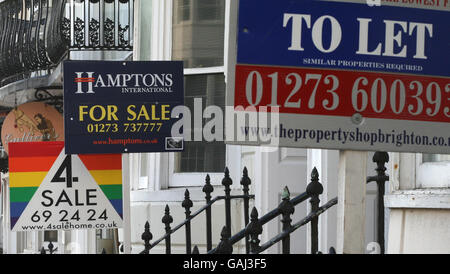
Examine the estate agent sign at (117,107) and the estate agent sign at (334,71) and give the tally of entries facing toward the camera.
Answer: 2

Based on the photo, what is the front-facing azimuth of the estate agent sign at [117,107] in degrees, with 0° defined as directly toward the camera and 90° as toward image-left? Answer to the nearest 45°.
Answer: approximately 0°

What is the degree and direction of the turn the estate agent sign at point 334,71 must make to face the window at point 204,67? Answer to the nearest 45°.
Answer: approximately 180°

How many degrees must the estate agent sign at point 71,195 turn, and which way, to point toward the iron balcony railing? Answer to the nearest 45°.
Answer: approximately 180°

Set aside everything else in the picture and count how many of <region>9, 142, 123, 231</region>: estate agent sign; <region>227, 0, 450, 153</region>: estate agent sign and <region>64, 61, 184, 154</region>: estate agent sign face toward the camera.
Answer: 3
